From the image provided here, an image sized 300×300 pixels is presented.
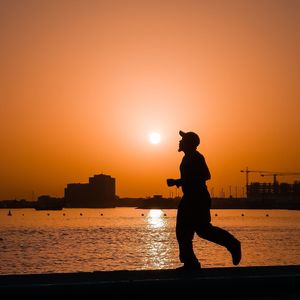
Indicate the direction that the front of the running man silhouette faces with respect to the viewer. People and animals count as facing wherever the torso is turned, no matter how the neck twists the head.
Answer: facing to the left of the viewer
